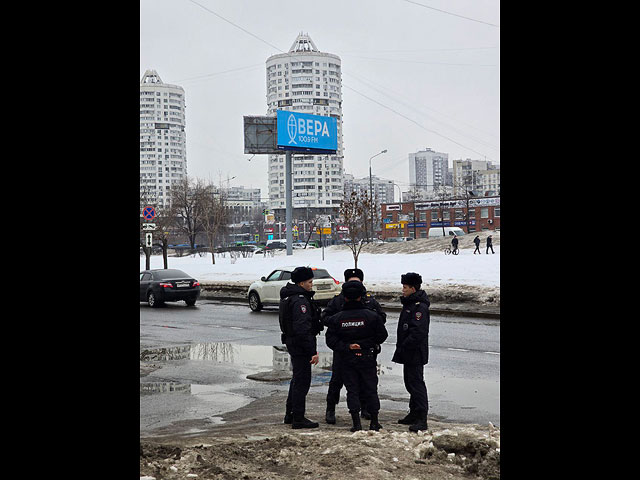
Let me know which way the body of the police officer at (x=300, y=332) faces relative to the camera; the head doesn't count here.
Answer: to the viewer's right

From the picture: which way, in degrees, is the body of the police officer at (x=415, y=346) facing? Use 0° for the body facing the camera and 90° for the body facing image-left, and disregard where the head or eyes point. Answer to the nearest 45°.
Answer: approximately 90°

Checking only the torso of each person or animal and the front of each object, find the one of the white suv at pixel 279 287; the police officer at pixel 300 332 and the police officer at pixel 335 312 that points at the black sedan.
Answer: the white suv

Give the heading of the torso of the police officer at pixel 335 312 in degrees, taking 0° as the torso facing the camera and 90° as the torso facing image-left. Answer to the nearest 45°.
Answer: approximately 0°

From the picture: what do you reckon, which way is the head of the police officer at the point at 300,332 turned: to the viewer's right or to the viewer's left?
to the viewer's right

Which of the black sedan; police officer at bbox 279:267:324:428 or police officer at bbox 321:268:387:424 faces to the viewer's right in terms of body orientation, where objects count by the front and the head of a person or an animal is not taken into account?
police officer at bbox 279:267:324:428

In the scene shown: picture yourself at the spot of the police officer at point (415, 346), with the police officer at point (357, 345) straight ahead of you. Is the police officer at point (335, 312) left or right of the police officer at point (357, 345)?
right

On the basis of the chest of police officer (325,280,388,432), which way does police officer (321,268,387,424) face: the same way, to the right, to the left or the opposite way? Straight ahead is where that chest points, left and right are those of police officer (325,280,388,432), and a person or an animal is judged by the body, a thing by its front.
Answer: the opposite way

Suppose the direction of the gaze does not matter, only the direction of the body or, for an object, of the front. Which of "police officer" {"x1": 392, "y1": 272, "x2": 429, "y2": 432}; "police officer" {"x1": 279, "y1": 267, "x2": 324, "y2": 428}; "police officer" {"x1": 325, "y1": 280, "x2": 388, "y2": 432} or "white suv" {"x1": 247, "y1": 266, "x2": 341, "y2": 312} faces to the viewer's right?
"police officer" {"x1": 279, "y1": 267, "x2": 324, "y2": 428}

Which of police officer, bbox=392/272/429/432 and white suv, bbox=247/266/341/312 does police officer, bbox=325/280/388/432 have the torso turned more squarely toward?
the white suv

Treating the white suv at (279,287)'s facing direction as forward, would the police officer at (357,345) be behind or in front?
behind

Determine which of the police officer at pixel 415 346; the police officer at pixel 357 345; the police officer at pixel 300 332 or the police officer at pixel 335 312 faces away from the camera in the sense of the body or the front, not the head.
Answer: the police officer at pixel 357 345
